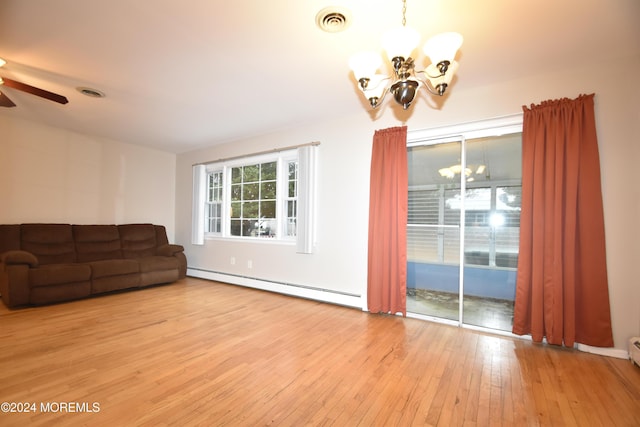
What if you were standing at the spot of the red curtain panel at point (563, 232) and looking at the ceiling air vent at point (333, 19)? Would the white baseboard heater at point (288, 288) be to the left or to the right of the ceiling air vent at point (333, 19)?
right

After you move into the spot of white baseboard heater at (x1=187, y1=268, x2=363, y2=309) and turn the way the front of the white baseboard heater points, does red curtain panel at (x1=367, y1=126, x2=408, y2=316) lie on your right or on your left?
on your left

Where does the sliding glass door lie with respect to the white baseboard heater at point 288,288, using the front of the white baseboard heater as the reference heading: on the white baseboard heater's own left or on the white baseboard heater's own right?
on the white baseboard heater's own left

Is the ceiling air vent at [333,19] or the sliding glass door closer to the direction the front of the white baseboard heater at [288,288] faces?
the ceiling air vent

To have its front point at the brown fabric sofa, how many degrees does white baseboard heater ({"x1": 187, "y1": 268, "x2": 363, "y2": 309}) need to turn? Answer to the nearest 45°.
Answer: approximately 45° to its right

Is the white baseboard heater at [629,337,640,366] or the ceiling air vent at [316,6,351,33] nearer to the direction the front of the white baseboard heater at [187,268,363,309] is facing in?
the ceiling air vent

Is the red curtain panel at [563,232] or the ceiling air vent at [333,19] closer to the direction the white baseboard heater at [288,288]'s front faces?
the ceiling air vent

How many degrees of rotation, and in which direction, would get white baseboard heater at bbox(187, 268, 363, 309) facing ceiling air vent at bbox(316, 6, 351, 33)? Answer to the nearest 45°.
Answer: approximately 45° to its left

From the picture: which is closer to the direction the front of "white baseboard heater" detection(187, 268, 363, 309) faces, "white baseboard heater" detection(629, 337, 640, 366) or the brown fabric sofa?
the brown fabric sofa

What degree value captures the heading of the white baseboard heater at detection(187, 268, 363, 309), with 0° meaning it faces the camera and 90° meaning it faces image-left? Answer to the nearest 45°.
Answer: approximately 45°

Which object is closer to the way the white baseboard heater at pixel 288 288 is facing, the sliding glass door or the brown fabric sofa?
the brown fabric sofa

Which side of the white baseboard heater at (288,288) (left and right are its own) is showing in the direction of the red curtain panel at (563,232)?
left
